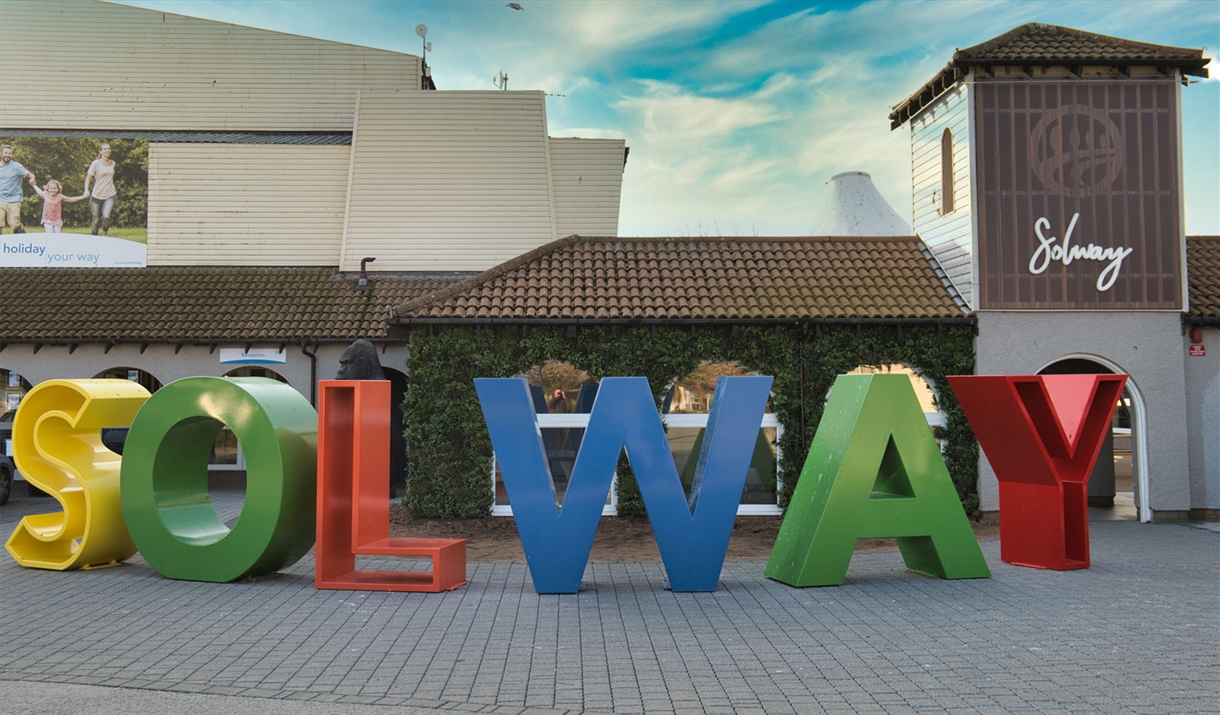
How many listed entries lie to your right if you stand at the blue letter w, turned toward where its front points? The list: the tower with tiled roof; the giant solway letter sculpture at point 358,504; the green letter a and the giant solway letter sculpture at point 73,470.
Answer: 2

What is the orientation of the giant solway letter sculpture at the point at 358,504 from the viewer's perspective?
toward the camera

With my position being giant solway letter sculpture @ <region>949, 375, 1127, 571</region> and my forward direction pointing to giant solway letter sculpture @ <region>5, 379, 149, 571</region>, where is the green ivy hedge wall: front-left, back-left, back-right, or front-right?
front-right

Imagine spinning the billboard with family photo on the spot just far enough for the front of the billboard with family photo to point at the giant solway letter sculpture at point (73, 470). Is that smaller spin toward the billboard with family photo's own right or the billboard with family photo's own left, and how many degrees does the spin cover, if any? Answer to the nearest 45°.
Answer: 0° — it already faces it

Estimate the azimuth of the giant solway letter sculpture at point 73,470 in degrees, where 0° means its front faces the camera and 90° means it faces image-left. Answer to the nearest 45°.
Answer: approximately 45°

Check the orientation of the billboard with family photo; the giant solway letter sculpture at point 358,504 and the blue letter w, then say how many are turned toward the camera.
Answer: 3

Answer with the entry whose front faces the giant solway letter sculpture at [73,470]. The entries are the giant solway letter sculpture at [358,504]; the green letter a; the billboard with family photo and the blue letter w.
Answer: the billboard with family photo

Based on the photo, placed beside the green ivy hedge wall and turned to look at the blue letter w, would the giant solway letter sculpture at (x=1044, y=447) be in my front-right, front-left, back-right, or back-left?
front-left

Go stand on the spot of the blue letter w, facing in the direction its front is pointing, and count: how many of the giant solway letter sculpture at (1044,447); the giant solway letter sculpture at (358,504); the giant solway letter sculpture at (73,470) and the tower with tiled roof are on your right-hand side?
2

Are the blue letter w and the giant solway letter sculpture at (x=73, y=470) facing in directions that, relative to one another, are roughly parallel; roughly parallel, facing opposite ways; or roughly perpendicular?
roughly parallel

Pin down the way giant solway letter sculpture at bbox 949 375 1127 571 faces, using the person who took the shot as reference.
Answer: facing the viewer and to the right of the viewer

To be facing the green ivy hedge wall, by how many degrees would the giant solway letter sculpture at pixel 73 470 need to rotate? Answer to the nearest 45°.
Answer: approximately 135° to its left

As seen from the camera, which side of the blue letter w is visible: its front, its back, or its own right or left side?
front

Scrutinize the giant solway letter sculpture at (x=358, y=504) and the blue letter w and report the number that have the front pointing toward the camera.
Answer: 2

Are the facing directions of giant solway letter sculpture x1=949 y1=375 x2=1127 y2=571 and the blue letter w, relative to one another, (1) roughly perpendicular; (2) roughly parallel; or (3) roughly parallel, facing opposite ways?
roughly parallel

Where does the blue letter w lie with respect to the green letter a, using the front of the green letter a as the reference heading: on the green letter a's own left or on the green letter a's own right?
on the green letter a's own right

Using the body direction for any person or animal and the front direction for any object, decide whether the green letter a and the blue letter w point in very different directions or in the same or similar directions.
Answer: same or similar directions
